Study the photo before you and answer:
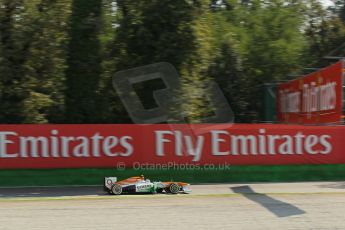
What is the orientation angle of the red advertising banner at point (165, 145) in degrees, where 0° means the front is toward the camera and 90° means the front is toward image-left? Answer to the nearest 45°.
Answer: approximately 0°

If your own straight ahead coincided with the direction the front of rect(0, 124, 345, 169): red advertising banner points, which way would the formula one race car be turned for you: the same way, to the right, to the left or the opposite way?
to the left

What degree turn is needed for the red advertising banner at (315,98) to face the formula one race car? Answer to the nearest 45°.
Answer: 0° — it already faces it

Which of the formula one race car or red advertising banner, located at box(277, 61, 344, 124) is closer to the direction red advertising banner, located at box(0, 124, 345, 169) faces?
the formula one race car

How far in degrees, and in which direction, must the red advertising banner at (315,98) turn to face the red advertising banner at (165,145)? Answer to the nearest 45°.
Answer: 0° — it already faces it

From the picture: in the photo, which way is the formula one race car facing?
to the viewer's right

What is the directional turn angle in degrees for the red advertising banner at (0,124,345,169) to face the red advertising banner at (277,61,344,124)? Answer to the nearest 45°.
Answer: approximately 135° to its left

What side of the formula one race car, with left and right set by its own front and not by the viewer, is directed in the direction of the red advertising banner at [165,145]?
left

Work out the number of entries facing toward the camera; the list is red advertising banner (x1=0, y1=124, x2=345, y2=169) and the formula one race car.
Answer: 1

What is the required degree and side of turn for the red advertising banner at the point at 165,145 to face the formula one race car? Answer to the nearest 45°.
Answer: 0° — it already faces it

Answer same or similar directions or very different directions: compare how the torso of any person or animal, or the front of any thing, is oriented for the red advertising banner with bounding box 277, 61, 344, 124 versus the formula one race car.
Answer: very different directions
